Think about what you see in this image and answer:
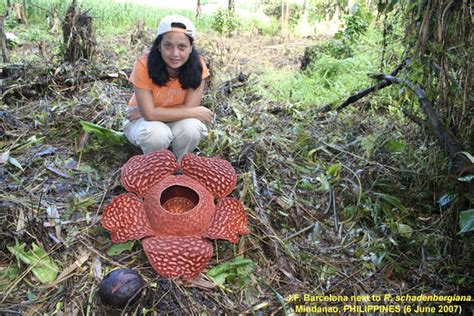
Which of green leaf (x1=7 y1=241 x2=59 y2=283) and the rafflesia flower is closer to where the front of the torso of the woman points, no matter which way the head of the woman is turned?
the rafflesia flower

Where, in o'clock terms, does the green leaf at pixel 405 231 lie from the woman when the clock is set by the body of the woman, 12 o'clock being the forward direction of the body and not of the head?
The green leaf is roughly at 10 o'clock from the woman.

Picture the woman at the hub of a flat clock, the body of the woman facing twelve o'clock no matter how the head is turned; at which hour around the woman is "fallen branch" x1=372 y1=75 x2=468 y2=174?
The fallen branch is roughly at 10 o'clock from the woman.

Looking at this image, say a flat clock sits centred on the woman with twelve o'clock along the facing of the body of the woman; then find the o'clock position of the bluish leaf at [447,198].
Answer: The bluish leaf is roughly at 10 o'clock from the woman.

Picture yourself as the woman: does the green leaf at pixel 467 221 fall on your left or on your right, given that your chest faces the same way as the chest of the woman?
on your left

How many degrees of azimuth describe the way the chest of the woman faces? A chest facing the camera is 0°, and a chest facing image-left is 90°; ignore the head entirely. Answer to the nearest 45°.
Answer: approximately 0°

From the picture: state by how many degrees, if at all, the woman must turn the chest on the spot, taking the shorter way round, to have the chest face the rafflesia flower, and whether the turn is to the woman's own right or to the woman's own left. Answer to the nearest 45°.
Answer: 0° — they already face it

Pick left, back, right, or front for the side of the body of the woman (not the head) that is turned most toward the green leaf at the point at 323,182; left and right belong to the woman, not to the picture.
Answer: left

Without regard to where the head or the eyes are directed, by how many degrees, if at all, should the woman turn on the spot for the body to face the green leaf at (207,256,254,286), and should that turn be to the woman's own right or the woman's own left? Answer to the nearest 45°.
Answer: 0° — they already face it

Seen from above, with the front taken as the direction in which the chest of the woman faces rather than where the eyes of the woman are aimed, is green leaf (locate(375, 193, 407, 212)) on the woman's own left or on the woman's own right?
on the woman's own left

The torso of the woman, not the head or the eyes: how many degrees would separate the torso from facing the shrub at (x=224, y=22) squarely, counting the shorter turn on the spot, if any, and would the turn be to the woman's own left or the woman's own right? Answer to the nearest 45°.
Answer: approximately 180°
